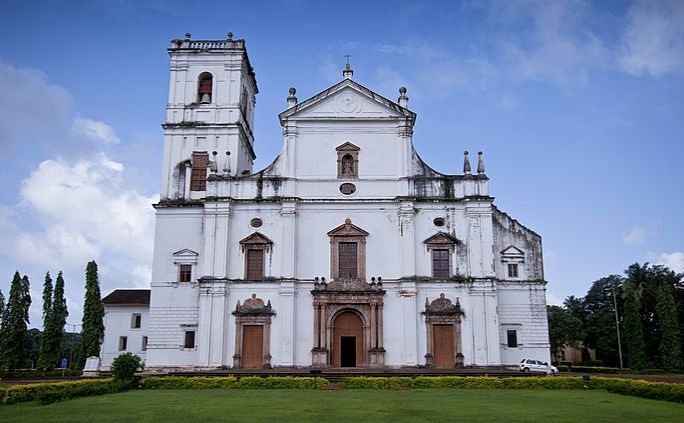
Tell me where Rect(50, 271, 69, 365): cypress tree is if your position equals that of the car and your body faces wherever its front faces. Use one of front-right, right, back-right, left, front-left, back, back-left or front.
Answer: back

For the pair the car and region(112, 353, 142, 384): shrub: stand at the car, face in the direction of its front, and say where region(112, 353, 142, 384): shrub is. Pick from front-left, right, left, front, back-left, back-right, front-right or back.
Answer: back-right

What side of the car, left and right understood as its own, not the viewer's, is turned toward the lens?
right

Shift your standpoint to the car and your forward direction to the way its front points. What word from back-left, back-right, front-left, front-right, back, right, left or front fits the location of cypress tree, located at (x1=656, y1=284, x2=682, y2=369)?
front-left

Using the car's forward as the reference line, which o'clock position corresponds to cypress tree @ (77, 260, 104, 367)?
The cypress tree is roughly at 6 o'clock from the car.

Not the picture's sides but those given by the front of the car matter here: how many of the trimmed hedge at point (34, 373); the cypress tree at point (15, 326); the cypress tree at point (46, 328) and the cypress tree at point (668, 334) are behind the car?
3

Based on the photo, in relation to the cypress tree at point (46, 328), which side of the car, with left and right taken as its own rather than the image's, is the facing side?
back

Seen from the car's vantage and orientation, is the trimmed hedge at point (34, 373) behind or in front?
behind

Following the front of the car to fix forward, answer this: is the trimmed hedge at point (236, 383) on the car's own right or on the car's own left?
on the car's own right
